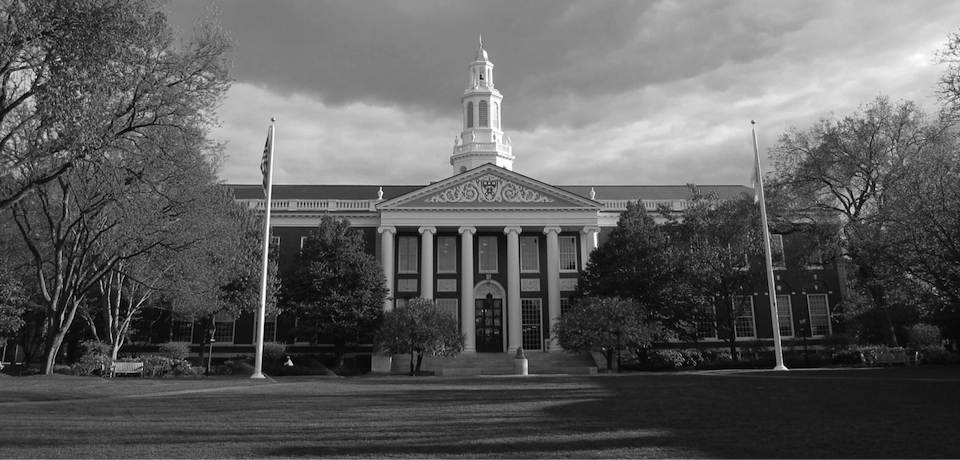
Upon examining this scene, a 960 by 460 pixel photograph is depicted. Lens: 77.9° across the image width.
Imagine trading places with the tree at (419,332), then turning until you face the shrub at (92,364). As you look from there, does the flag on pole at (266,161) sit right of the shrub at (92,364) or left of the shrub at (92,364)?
left

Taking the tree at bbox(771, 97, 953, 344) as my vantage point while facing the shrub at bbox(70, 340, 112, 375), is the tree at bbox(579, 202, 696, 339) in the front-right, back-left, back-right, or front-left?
front-right
